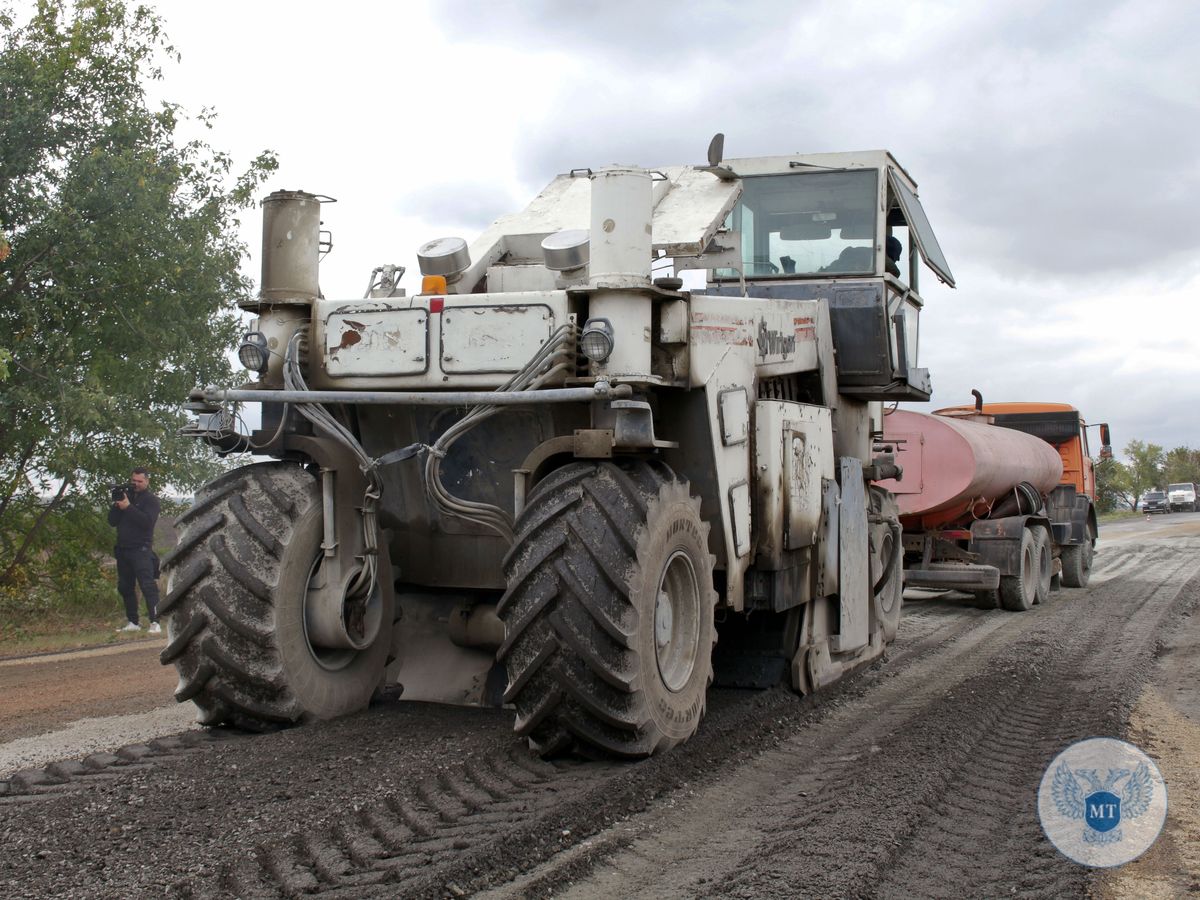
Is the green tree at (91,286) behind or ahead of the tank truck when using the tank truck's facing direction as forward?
behind

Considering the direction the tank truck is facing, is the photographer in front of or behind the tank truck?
behind

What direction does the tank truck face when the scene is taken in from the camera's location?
facing away from the viewer and to the right of the viewer
